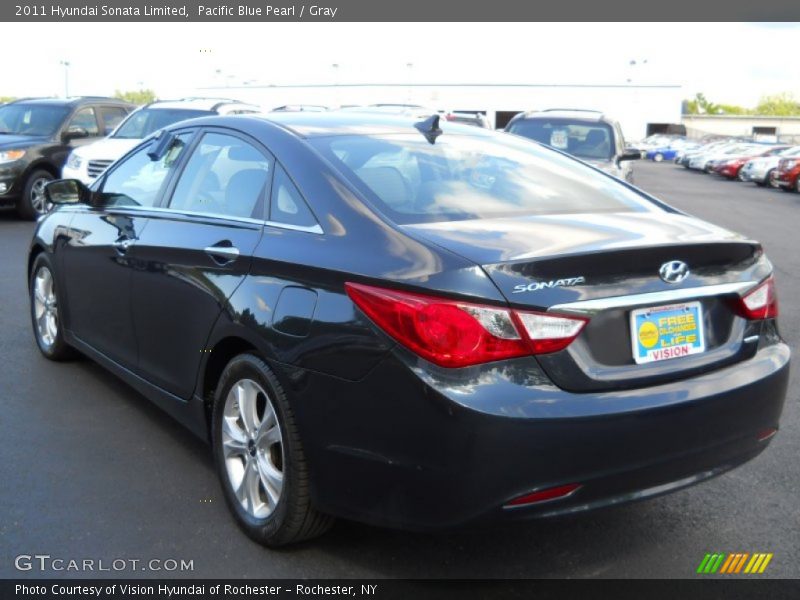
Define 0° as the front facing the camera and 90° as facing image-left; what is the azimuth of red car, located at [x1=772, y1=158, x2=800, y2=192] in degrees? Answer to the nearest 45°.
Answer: approximately 45°

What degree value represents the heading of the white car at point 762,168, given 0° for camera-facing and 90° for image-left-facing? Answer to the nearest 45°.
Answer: approximately 45°

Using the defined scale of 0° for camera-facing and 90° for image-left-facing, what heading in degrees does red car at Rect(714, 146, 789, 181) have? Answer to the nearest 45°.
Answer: approximately 45°

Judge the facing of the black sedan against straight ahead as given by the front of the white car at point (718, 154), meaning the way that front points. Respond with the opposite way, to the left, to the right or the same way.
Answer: to the right

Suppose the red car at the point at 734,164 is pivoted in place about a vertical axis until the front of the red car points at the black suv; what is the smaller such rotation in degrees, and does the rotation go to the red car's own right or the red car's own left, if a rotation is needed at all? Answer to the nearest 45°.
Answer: approximately 45° to the red car's own left

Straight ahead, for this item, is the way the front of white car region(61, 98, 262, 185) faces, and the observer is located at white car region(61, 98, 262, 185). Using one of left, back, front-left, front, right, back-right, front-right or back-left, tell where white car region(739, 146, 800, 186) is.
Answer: back

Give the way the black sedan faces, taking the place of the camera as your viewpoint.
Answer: facing away from the viewer and to the left of the viewer

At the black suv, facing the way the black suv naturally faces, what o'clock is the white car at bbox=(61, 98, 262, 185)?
The white car is roughly at 9 o'clock from the black suv.

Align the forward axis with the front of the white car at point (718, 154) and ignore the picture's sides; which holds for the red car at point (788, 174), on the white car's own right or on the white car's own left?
on the white car's own left

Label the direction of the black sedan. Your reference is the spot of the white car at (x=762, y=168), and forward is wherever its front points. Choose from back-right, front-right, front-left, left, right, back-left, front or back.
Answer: front-left

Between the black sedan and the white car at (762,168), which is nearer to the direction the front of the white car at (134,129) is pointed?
the black sedan

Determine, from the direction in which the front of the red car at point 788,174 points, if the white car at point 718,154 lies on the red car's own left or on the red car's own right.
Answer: on the red car's own right

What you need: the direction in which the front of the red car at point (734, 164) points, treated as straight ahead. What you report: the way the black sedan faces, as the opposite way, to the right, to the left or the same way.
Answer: to the right

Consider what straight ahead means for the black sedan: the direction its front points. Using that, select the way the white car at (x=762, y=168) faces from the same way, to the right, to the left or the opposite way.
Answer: to the left
